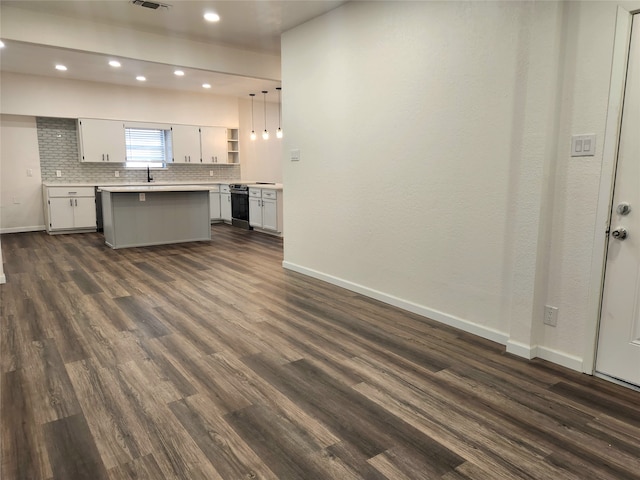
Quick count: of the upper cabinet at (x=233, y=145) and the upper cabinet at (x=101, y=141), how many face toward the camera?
2

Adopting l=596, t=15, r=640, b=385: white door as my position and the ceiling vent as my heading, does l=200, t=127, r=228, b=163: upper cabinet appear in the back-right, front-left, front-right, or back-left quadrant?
front-right

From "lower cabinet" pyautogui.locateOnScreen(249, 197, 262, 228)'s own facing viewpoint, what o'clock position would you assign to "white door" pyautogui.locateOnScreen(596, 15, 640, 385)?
The white door is roughly at 10 o'clock from the lower cabinet.

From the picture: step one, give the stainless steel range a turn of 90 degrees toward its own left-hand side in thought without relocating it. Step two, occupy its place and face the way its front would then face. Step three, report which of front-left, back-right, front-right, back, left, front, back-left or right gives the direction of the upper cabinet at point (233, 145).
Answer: back-left

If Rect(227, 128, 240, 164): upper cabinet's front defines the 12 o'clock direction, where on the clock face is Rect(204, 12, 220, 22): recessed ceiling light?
The recessed ceiling light is roughly at 12 o'clock from the upper cabinet.

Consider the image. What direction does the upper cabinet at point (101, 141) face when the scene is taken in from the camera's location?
facing the viewer

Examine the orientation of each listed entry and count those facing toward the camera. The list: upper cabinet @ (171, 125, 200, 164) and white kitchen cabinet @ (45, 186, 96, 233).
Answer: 2

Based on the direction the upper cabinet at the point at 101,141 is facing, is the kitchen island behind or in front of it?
in front

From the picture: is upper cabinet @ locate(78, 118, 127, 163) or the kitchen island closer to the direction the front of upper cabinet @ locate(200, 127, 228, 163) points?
the kitchen island

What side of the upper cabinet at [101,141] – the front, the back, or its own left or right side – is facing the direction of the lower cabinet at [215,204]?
left

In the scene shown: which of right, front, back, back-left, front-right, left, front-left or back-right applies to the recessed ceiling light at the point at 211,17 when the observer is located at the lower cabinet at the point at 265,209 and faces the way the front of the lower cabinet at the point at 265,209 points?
front-left

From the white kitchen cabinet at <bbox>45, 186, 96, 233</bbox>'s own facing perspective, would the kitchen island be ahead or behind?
ahead

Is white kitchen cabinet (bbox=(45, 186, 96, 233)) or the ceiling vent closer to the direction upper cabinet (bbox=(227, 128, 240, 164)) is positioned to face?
the ceiling vent

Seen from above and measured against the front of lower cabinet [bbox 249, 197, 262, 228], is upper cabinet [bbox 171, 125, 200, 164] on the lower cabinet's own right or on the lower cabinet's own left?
on the lower cabinet's own right

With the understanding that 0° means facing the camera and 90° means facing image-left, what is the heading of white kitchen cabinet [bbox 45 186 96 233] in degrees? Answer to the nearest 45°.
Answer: approximately 0°
